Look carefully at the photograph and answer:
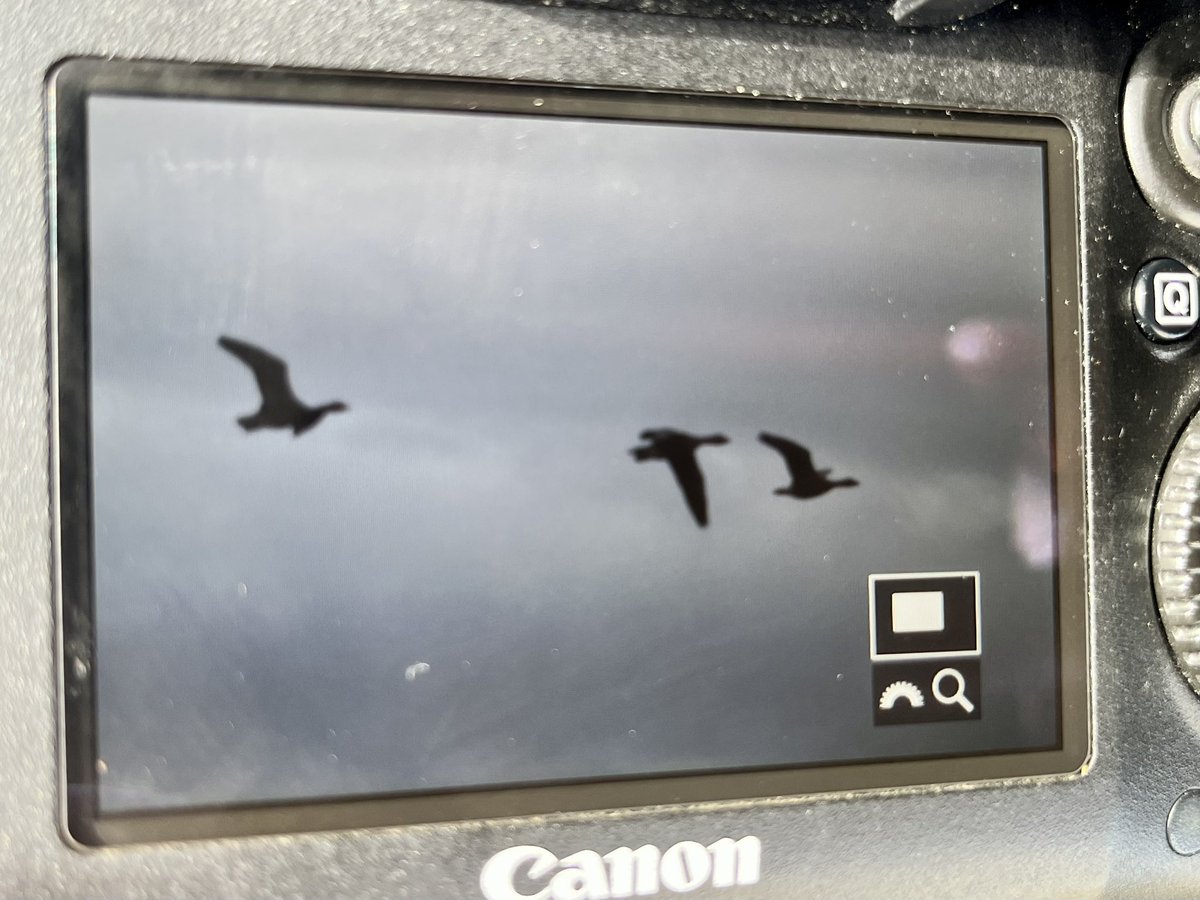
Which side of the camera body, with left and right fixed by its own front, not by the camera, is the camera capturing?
back
